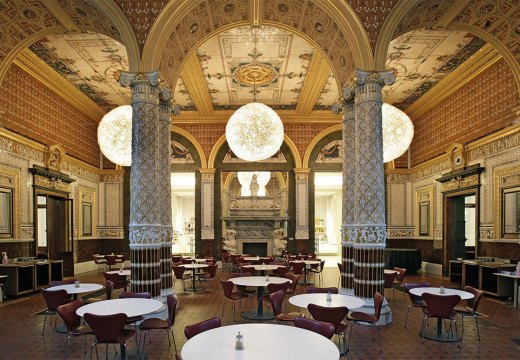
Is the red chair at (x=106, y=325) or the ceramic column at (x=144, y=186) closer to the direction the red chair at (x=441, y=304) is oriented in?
the ceramic column

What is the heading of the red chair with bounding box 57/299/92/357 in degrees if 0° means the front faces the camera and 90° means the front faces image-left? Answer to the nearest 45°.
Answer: approximately 225°

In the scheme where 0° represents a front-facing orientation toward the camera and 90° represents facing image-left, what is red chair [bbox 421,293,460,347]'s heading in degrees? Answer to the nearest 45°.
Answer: approximately 180°

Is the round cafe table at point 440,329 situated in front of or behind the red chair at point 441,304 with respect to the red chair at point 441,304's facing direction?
in front

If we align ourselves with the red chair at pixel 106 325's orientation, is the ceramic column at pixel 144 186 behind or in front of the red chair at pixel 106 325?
in front

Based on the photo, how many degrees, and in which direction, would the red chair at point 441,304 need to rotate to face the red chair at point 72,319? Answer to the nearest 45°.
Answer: approximately 135° to its left
